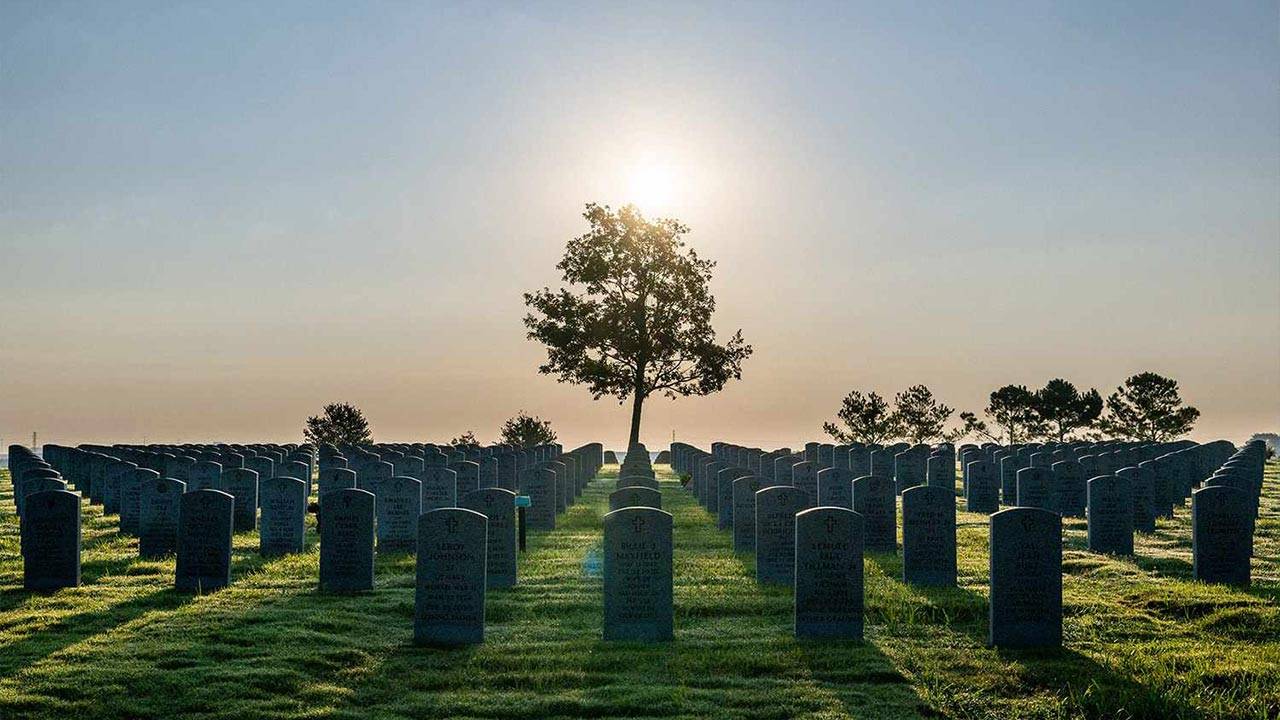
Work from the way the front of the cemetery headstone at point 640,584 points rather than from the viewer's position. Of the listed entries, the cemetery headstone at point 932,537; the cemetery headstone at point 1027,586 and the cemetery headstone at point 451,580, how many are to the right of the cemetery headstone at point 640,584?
1

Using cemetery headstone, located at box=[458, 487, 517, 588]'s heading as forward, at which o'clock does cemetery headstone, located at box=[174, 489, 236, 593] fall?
cemetery headstone, located at box=[174, 489, 236, 593] is roughly at 3 o'clock from cemetery headstone, located at box=[458, 487, 517, 588].

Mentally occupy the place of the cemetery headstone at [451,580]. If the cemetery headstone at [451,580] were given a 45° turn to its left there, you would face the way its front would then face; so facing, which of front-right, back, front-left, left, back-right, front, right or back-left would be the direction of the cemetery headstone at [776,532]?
left

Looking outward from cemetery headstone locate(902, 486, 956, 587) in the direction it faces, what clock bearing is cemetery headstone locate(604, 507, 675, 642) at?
cemetery headstone locate(604, 507, 675, 642) is roughly at 1 o'clock from cemetery headstone locate(902, 486, 956, 587).

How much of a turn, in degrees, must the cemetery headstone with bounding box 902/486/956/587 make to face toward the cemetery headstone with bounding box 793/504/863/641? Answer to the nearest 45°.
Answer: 0° — it already faces it

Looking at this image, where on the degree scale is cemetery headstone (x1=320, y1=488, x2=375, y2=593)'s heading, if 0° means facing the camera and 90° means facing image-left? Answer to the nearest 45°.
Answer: approximately 0°
